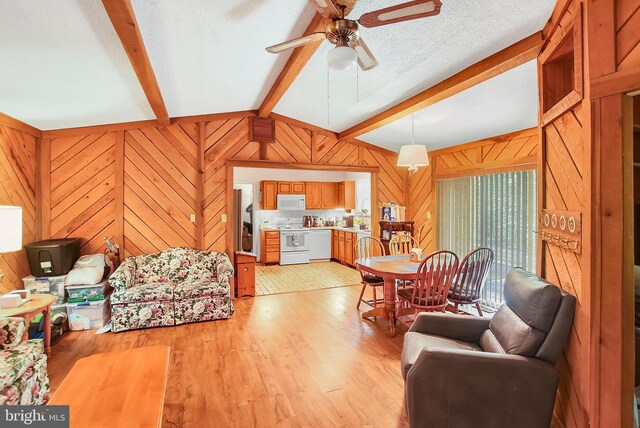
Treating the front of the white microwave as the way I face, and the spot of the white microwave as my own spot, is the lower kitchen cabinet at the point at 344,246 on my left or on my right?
on my left

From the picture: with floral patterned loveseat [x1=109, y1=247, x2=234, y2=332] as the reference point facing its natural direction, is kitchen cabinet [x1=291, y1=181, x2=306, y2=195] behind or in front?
behind

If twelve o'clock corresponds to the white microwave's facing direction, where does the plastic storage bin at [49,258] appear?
The plastic storage bin is roughly at 1 o'clock from the white microwave.

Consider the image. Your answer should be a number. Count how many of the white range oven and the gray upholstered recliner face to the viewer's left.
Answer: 1

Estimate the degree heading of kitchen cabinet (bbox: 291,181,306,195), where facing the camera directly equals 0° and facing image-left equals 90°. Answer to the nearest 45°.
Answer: approximately 0°

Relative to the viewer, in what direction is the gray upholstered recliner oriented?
to the viewer's left

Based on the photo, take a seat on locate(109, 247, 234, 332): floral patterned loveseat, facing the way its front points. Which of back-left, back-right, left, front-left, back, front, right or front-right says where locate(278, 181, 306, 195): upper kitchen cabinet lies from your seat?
back-left

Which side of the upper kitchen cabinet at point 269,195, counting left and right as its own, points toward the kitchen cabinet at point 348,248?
left

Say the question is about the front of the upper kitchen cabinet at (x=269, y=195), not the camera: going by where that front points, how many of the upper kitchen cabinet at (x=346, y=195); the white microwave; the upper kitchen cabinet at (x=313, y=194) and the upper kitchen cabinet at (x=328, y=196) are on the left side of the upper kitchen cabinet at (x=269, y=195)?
4
